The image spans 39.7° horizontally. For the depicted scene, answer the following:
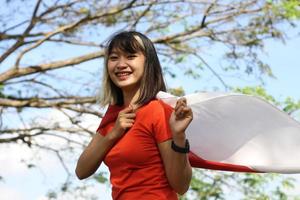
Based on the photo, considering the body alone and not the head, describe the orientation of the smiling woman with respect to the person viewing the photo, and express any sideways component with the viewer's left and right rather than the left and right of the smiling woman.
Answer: facing the viewer and to the left of the viewer
